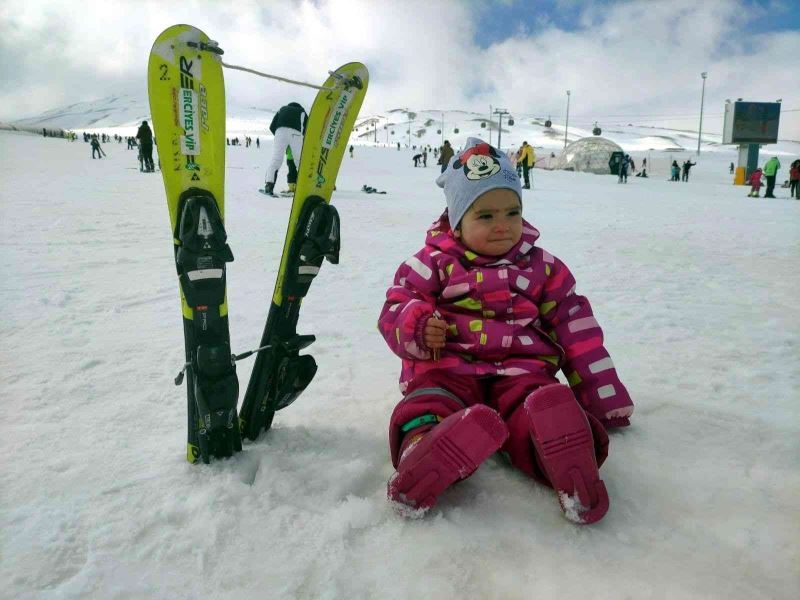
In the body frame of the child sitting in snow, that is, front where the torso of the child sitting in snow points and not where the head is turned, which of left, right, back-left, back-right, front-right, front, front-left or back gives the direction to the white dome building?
back

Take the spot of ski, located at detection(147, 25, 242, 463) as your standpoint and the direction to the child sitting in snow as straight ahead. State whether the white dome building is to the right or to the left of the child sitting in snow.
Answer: left

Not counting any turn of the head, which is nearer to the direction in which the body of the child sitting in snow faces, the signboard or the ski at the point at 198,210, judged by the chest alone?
the ski

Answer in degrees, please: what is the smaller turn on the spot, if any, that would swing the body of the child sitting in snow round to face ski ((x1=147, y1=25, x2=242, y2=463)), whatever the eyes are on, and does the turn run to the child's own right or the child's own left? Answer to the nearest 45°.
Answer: approximately 45° to the child's own right

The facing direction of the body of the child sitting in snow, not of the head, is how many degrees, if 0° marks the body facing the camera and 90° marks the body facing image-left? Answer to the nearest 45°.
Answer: approximately 0°

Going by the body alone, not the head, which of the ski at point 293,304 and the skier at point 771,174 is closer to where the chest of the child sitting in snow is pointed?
the ski

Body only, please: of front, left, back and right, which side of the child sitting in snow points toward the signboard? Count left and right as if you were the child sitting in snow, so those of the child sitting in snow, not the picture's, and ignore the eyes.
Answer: back

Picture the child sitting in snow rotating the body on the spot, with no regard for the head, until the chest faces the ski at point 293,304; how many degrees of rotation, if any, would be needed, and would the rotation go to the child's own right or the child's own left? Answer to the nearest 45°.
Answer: approximately 90° to the child's own right

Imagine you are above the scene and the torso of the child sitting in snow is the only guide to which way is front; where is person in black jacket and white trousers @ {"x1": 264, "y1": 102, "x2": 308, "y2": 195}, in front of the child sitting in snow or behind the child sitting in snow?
behind
